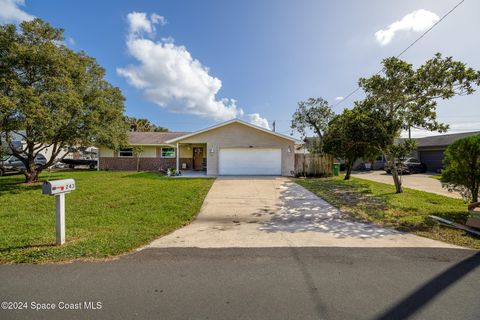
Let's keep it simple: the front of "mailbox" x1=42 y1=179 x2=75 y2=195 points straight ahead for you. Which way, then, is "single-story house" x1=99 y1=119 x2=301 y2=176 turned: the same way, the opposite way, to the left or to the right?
the same way

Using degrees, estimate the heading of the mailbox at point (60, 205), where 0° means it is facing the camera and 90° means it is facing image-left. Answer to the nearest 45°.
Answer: approximately 45°

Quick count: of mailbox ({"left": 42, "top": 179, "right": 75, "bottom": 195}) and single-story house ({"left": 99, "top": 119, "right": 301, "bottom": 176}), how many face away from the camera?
0

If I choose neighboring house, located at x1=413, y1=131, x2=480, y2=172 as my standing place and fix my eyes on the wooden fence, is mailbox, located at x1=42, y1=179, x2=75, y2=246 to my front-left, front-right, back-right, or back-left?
front-left

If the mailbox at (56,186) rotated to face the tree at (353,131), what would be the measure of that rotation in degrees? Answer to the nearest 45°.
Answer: approximately 135° to its left

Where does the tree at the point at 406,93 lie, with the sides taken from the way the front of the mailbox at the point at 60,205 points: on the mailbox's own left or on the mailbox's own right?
on the mailbox's own left

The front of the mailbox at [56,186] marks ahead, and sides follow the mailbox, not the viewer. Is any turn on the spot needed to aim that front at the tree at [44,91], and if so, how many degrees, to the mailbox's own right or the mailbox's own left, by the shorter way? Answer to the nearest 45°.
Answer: approximately 135° to the mailbox's own right

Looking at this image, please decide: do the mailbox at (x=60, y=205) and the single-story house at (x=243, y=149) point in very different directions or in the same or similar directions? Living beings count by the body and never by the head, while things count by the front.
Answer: same or similar directions

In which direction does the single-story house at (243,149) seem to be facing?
toward the camera

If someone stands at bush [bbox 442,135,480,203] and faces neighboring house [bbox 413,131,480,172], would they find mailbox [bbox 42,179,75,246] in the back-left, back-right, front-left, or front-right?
back-left

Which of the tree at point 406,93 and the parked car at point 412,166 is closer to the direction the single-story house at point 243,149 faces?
the tree

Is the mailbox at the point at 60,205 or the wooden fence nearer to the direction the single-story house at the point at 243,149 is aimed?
the mailbox

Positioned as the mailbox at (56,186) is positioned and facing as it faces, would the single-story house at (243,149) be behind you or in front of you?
behind

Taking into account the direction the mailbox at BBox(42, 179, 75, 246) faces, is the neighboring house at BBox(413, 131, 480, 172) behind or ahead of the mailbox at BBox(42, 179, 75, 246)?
behind

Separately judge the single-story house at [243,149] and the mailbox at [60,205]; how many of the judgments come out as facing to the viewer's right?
0

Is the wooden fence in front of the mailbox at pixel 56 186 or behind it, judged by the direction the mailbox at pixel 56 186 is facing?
behind

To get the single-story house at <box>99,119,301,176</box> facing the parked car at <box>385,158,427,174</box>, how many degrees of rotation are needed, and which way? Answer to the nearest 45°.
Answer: approximately 90° to its left
